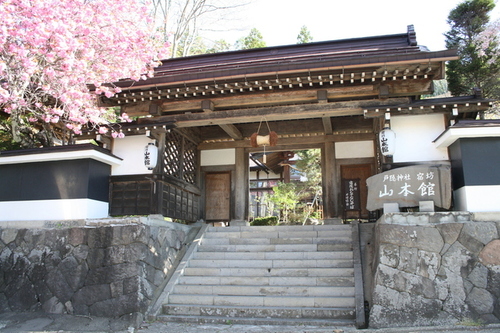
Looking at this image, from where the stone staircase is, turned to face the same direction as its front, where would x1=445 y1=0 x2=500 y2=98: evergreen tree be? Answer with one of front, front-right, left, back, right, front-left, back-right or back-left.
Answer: back-left

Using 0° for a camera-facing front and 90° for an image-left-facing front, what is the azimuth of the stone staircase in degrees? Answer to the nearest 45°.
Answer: approximately 0°

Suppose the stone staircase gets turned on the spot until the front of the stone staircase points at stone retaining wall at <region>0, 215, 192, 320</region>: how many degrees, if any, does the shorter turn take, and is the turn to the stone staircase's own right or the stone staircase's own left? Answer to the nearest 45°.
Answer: approximately 90° to the stone staircase's own right

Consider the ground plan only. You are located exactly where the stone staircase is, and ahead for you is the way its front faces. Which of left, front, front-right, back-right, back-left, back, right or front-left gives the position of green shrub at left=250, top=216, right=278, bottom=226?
back

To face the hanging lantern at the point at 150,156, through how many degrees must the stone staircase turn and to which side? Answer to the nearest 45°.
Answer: approximately 135° to its right

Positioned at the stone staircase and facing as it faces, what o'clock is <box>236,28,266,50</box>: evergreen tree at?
The evergreen tree is roughly at 6 o'clock from the stone staircase.

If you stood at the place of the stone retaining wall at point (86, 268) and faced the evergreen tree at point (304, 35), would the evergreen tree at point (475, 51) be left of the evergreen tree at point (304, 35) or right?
right

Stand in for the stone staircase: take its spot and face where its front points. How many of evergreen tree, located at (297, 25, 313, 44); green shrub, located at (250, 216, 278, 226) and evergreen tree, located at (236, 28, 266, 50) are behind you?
3

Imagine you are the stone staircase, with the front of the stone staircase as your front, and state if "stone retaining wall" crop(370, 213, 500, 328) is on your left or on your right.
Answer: on your left

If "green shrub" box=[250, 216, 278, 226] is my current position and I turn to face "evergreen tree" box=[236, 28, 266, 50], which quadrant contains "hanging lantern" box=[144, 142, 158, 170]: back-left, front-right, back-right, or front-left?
back-left
